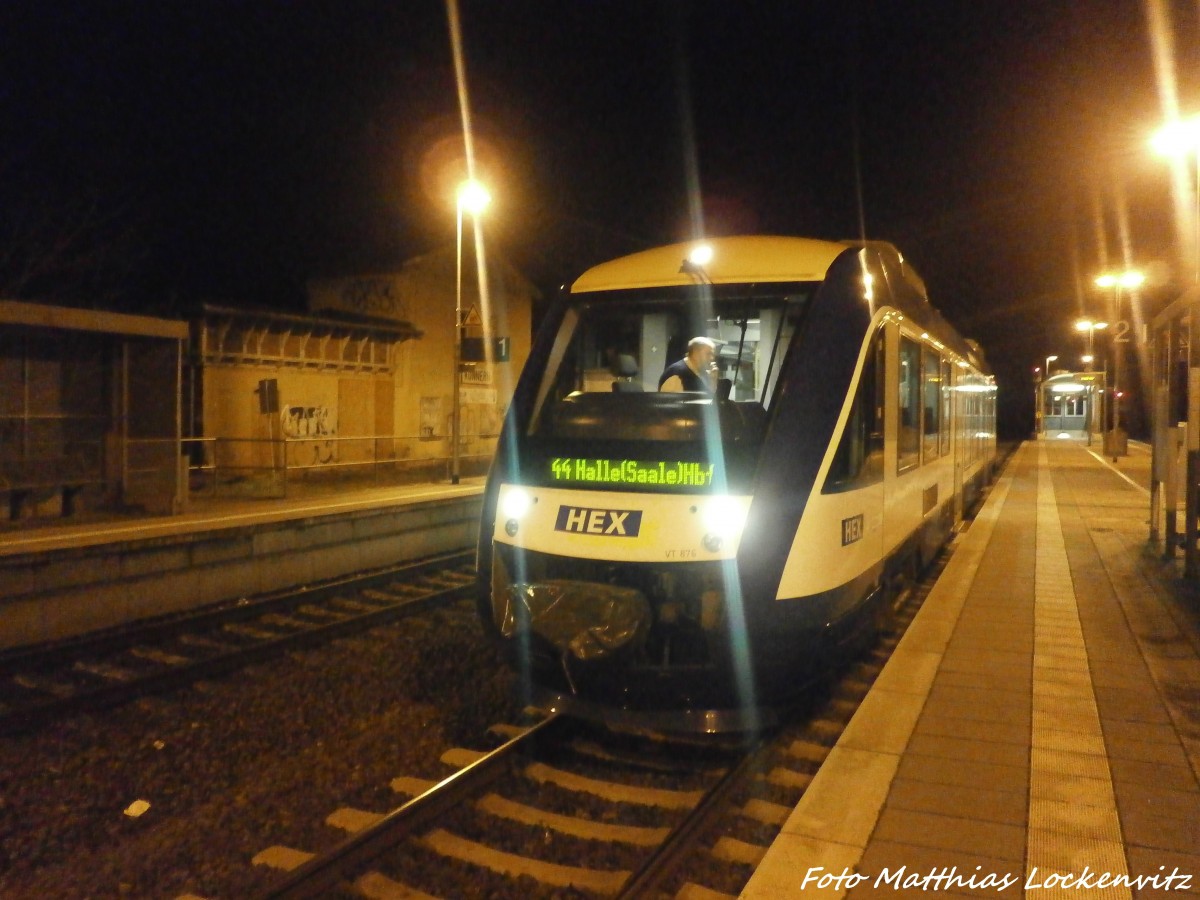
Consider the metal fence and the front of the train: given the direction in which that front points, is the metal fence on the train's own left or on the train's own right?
on the train's own right

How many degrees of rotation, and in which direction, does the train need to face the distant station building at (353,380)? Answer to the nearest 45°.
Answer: approximately 90° to its right

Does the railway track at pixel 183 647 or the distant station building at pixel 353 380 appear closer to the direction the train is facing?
the railway track

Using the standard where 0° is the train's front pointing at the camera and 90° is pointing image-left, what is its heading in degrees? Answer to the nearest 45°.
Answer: approximately 45°

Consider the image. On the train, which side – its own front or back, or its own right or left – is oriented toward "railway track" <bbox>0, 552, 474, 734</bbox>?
right

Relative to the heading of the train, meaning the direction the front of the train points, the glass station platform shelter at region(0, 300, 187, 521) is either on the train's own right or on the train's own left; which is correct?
on the train's own right
